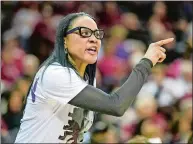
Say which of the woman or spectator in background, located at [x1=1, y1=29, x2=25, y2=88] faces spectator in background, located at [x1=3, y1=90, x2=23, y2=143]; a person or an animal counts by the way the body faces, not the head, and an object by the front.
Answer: spectator in background, located at [x1=1, y1=29, x2=25, y2=88]

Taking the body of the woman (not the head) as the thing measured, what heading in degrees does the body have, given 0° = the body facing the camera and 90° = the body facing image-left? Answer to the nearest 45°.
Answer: approximately 315°

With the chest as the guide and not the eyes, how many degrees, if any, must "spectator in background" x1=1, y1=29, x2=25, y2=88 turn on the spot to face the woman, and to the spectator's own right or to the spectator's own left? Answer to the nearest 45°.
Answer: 0° — they already face them

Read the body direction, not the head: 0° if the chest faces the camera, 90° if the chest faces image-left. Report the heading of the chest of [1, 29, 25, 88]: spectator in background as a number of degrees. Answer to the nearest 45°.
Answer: approximately 0°

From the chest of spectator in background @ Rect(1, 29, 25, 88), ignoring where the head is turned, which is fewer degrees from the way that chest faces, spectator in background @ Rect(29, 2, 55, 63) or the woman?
the woman

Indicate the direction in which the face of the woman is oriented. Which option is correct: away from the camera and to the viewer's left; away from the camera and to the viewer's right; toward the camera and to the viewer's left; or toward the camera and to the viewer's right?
toward the camera and to the viewer's right

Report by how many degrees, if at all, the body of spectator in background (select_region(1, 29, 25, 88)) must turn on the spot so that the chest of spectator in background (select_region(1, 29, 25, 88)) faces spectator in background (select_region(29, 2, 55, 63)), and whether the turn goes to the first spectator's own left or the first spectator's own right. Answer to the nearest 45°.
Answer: approximately 135° to the first spectator's own left
